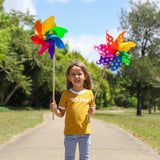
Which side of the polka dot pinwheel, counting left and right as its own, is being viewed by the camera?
front

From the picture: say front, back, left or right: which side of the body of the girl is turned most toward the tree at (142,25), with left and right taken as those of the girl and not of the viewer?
back

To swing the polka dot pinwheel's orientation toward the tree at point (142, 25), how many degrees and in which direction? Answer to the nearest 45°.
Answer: approximately 180°

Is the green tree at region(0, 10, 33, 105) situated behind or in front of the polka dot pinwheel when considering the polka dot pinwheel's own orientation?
behind

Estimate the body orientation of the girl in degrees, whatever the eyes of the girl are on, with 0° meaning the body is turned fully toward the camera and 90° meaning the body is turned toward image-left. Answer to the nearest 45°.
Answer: approximately 0°

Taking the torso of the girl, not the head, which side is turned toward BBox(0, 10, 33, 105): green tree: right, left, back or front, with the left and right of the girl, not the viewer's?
back
